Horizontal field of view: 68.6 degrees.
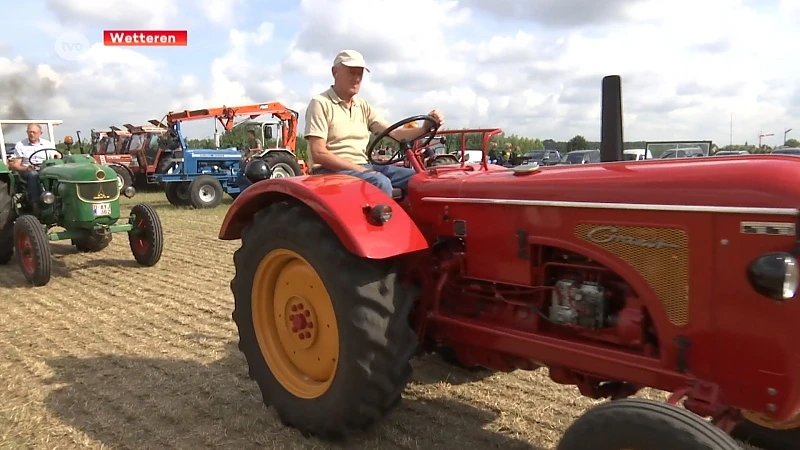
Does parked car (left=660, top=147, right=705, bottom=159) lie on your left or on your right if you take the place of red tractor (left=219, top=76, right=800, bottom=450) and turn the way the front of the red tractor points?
on your left

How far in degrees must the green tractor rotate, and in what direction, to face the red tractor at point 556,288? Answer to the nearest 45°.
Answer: approximately 45° to its right

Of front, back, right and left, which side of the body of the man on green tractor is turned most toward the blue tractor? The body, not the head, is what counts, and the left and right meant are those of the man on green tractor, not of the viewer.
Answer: left

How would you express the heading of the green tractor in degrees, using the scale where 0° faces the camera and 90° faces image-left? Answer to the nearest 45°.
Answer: approximately 315°

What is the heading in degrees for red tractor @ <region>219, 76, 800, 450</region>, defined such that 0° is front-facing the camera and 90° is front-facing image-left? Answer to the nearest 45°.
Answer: approximately 315°

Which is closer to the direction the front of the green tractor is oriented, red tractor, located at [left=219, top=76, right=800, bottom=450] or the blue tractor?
the red tractor

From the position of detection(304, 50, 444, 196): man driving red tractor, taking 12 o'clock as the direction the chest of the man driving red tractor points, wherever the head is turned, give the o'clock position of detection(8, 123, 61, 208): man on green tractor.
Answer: The man on green tractor is roughly at 6 o'clock from the man driving red tractor.

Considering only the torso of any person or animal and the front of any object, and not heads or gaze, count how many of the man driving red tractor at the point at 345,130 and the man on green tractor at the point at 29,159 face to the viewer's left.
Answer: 0

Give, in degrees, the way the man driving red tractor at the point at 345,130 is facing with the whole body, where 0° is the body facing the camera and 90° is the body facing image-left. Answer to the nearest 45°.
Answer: approximately 315°

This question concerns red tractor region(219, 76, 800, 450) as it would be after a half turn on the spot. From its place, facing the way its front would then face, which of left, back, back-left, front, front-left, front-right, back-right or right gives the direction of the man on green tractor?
front

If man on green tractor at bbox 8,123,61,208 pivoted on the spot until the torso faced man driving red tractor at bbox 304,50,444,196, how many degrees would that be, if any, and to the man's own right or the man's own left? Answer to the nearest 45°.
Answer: approximately 45° to the man's own right

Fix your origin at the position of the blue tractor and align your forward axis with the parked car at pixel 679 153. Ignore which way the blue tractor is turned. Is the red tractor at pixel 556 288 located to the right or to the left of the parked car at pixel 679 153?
right

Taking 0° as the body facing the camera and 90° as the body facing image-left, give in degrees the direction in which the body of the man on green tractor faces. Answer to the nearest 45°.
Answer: approximately 315°
